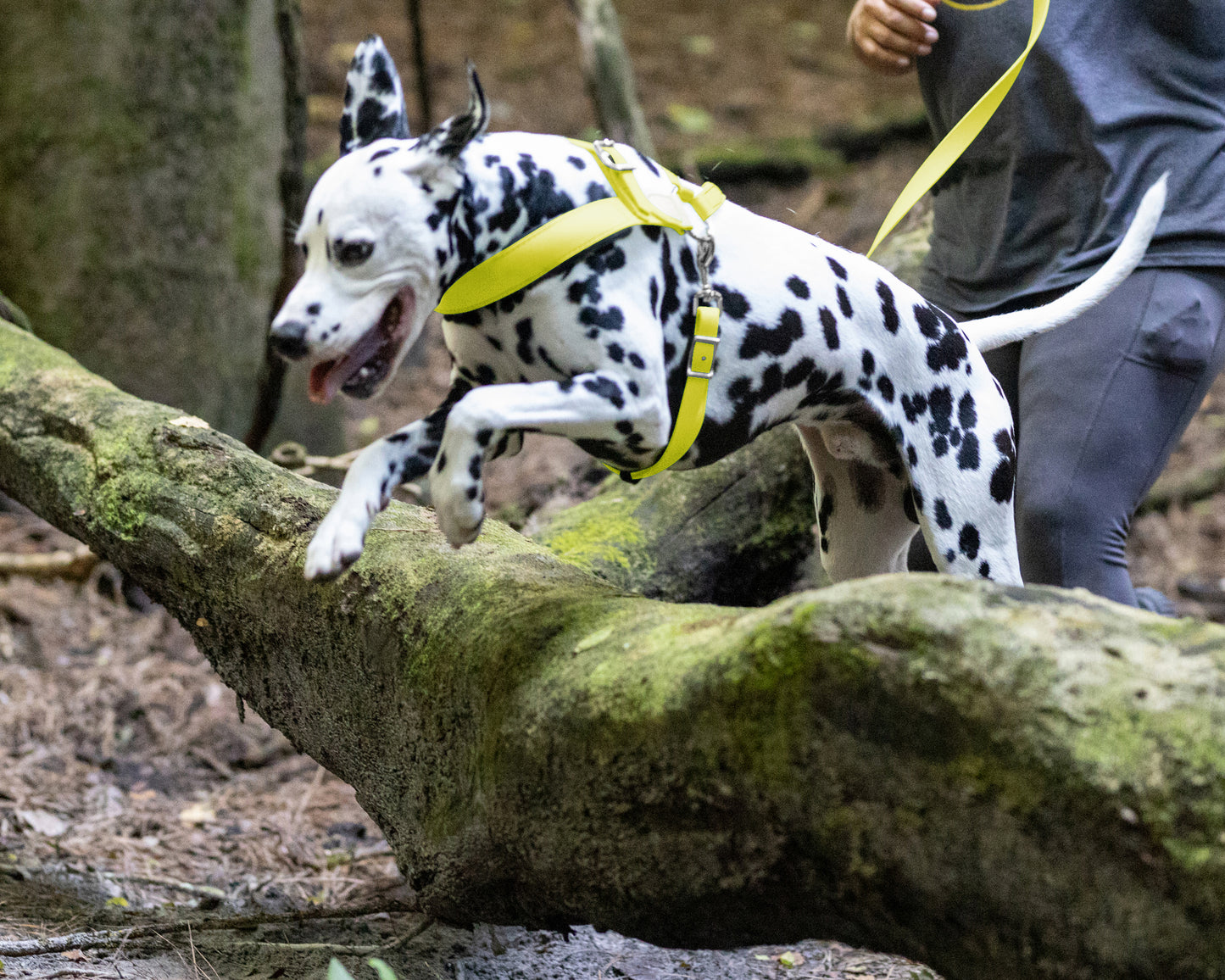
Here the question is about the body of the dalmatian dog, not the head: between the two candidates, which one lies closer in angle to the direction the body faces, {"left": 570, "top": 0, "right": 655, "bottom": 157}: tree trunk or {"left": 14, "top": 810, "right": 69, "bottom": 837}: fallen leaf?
the fallen leaf

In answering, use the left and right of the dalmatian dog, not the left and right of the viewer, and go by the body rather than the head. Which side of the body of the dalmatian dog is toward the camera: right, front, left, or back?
left

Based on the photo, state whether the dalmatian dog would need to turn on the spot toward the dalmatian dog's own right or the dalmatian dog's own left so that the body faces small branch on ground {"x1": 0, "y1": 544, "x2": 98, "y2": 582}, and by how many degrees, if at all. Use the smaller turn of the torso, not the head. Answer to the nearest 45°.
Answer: approximately 45° to the dalmatian dog's own right

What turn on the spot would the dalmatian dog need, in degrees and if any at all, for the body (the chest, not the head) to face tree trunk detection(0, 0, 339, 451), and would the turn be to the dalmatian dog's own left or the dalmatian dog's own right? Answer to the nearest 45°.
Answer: approximately 45° to the dalmatian dog's own right
